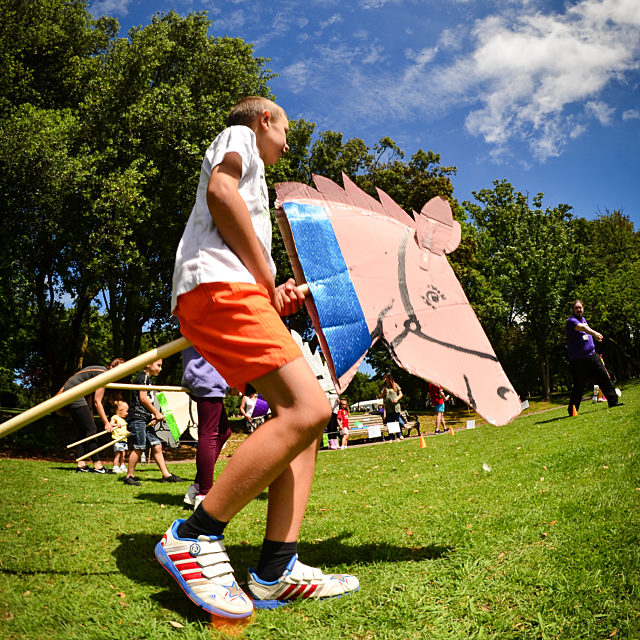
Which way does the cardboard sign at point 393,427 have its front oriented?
toward the camera

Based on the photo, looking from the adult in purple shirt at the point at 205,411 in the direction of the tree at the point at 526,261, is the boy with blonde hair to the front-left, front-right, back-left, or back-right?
back-right

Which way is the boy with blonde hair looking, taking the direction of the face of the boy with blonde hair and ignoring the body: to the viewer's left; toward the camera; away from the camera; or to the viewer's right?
to the viewer's right

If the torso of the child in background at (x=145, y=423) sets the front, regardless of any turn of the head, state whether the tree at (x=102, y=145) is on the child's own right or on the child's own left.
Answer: on the child's own left

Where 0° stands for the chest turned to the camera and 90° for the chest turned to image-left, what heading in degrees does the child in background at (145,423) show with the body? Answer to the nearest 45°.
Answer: approximately 270°

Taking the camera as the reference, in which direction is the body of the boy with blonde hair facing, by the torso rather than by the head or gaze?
to the viewer's right

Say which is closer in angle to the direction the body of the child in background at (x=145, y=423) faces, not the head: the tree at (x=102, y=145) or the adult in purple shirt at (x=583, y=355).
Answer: the adult in purple shirt
